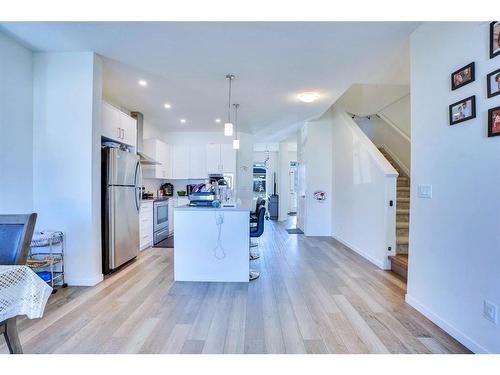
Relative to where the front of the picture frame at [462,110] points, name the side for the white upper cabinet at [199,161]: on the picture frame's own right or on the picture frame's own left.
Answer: on the picture frame's own right

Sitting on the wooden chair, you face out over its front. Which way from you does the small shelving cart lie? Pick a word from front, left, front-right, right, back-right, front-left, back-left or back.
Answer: back-right

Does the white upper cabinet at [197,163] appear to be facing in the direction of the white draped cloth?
yes

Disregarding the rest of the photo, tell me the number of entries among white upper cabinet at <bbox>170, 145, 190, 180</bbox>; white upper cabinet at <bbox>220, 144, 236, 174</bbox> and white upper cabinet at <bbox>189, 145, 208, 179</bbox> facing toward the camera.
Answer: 3

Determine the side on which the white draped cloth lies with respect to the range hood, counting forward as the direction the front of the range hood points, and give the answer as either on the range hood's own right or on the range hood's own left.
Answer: on the range hood's own right

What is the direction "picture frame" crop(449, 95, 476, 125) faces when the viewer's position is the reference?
facing the viewer and to the left of the viewer

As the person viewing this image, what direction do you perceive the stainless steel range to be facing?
facing the viewer and to the right of the viewer
